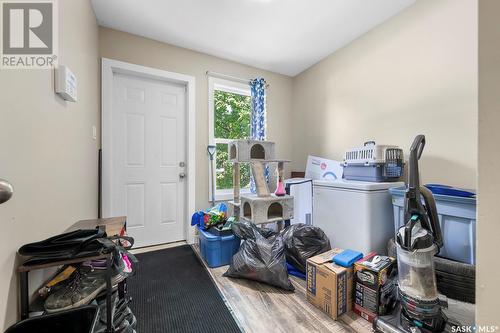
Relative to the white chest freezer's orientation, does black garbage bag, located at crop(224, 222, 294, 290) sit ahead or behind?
ahead

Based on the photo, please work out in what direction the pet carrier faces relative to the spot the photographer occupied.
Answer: facing the viewer and to the right of the viewer

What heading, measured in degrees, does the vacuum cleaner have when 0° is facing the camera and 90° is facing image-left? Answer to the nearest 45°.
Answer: approximately 45°

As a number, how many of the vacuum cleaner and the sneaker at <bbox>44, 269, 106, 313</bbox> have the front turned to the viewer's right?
0

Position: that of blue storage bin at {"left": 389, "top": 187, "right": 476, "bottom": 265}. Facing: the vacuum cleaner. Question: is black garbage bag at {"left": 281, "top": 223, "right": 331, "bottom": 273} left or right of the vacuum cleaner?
right

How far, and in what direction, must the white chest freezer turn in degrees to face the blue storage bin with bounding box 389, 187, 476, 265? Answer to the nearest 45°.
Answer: approximately 135° to its left
